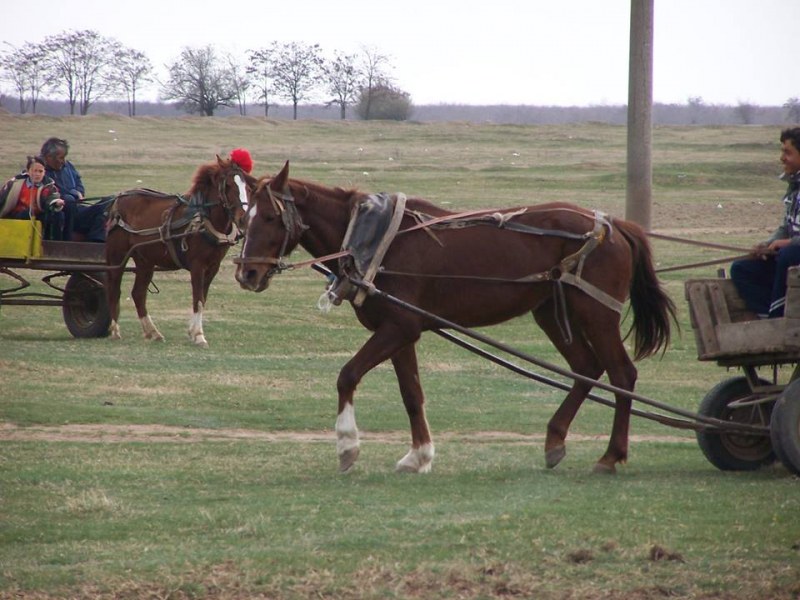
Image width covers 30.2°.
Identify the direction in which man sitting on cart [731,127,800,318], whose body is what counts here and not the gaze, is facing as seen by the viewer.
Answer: to the viewer's left

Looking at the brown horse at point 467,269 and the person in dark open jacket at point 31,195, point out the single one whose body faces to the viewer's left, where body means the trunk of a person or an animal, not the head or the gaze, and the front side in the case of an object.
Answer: the brown horse

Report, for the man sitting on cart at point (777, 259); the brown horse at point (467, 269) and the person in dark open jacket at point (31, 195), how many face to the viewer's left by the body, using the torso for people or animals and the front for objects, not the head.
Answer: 2

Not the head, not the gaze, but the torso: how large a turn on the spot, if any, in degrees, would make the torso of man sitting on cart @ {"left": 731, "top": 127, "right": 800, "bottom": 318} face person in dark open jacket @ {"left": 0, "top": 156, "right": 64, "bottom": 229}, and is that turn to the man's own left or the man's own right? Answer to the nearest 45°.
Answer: approximately 45° to the man's own right

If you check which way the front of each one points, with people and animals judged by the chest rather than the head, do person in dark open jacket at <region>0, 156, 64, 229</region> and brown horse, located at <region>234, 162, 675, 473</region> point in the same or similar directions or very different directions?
very different directions

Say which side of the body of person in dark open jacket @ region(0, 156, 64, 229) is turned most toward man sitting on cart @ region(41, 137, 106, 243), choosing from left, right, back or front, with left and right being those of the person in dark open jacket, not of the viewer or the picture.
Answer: left

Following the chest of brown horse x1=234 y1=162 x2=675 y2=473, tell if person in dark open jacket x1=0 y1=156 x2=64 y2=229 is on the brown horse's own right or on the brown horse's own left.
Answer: on the brown horse's own right

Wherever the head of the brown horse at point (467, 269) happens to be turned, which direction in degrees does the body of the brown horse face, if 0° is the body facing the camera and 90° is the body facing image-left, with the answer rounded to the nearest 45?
approximately 90°

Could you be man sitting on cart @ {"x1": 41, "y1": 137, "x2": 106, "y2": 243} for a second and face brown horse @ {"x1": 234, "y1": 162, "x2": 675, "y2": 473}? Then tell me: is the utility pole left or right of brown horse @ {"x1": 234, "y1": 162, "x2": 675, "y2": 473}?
left

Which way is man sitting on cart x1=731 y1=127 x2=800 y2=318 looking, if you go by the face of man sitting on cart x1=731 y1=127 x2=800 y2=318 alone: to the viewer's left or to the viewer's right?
to the viewer's left

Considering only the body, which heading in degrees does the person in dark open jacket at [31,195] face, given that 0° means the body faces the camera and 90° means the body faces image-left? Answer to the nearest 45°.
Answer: approximately 315°

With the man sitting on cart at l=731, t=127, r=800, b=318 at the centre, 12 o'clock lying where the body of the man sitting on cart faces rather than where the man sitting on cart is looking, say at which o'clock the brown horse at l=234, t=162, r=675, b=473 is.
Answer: The brown horse is roughly at 12 o'clock from the man sitting on cart.
